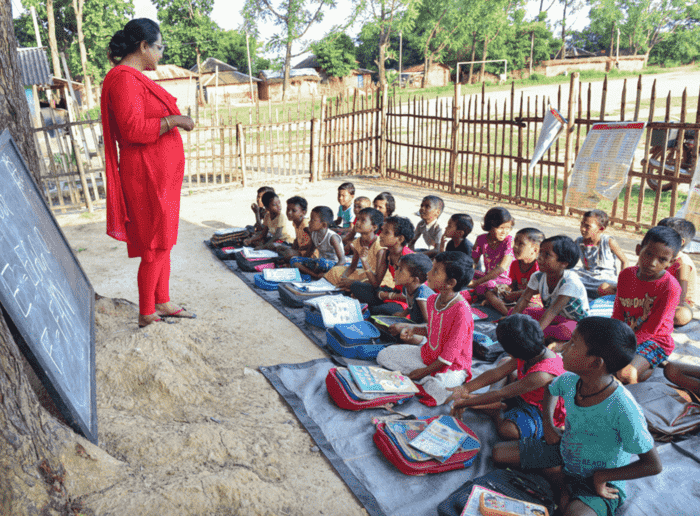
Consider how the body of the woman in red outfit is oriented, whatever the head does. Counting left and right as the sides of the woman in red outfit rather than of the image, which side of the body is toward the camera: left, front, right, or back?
right

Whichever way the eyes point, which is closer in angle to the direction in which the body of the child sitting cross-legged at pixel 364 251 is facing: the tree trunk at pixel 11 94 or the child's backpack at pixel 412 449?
the tree trunk

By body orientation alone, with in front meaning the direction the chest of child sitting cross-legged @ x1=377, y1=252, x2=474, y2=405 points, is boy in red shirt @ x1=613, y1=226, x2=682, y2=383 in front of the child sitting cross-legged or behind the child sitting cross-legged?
behind

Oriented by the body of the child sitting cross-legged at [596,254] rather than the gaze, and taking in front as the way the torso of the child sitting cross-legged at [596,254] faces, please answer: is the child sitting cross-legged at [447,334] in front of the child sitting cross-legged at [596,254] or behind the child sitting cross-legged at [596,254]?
in front

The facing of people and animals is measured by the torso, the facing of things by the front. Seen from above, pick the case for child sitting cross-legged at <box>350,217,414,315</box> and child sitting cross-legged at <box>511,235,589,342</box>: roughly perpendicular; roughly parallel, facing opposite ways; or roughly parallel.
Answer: roughly parallel

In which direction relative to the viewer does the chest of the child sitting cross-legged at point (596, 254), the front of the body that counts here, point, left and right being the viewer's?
facing the viewer and to the left of the viewer

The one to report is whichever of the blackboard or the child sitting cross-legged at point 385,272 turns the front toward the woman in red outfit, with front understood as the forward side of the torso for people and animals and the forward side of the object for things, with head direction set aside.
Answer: the child sitting cross-legged

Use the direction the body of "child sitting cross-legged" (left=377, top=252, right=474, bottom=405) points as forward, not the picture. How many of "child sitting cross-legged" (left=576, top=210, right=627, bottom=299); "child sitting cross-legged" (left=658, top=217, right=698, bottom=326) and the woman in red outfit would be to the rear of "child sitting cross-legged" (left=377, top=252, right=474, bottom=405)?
2

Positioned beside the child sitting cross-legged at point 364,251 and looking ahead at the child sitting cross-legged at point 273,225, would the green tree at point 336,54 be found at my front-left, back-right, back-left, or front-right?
front-right

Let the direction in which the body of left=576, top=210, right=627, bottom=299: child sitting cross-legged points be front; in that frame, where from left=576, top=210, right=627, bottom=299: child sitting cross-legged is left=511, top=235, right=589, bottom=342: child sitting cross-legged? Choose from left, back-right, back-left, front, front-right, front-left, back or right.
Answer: front-left

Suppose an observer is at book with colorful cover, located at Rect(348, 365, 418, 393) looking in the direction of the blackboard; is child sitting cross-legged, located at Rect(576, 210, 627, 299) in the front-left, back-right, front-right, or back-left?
back-right

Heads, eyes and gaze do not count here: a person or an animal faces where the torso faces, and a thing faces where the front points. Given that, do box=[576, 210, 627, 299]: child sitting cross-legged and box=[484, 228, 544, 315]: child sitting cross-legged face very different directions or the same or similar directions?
same or similar directions

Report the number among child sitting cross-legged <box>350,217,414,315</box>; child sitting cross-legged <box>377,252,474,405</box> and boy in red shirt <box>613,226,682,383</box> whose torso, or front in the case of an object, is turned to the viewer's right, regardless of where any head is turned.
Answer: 0

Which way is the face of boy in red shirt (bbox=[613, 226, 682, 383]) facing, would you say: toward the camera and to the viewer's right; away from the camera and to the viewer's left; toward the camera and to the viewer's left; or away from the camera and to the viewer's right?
toward the camera and to the viewer's left

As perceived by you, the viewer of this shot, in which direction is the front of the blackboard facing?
facing the viewer and to the right of the viewer

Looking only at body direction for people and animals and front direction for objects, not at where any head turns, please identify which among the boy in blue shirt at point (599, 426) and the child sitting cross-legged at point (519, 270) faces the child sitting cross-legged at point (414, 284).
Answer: the child sitting cross-legged at point (519, 270)
